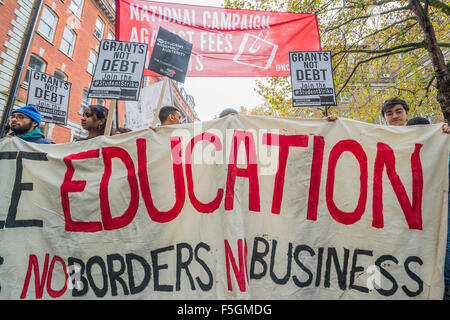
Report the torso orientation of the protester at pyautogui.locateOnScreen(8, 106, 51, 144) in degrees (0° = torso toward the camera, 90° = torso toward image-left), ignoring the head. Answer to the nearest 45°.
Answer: approximately 45°

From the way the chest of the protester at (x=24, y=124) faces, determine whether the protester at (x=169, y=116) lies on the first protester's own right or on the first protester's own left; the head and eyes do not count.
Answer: on the first protester's own left

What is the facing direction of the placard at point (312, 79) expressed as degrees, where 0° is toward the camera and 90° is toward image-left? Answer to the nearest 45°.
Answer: approximately 0°

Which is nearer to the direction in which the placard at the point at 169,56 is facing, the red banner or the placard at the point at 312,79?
the placard

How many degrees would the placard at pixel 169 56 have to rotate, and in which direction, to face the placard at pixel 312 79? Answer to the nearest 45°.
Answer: approximately 90° to its left
